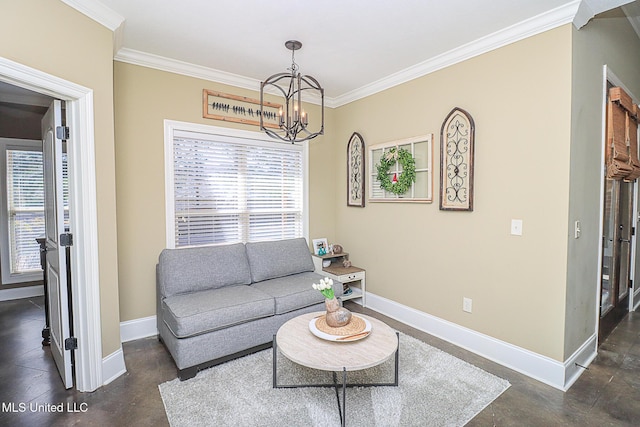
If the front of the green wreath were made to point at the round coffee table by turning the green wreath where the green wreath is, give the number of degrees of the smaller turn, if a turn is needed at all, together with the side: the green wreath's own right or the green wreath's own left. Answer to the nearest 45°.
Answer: approximately 45° to the green wreath's own left

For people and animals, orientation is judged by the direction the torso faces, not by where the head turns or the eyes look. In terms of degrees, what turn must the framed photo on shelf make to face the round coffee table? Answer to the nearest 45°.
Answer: approximately 45° to its right

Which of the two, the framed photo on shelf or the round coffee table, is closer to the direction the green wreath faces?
the round coffee table

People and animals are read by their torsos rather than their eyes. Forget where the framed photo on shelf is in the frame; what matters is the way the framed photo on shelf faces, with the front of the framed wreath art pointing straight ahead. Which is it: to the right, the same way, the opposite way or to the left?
to the left

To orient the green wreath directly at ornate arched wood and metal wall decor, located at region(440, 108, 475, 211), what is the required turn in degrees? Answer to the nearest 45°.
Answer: approximately 90° to its left

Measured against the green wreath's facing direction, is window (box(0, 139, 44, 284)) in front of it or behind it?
in front

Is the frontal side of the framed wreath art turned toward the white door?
yes

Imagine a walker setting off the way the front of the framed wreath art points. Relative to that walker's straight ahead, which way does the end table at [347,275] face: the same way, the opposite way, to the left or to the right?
to the left

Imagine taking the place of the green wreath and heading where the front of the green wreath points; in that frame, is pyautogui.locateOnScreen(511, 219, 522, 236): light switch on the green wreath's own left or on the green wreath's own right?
on the green wreath's own left

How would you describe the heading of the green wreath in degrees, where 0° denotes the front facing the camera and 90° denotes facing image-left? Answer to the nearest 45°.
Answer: approximately 45°

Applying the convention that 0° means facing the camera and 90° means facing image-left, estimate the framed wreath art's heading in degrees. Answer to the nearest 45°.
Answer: approximately 45°

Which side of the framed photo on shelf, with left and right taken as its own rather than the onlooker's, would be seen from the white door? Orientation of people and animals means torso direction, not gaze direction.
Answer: right
